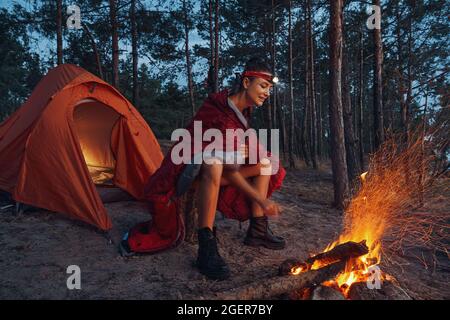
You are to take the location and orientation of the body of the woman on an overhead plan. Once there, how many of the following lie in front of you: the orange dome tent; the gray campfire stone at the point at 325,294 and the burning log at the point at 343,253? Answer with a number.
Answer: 2

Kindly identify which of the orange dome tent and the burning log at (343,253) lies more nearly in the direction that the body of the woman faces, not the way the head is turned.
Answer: the burning log

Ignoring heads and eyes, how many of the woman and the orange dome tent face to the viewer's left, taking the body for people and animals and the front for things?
0

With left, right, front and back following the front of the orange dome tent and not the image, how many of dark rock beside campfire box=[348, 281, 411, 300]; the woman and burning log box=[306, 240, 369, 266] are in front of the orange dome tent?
3

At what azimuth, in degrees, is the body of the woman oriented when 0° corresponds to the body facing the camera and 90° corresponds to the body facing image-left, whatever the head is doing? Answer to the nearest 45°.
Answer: approximately 315°

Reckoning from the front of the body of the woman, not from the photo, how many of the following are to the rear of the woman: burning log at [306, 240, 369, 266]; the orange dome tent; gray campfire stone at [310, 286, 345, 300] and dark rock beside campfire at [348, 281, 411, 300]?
1

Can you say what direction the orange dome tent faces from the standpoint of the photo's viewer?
facing the viewer and to the right of the viewer

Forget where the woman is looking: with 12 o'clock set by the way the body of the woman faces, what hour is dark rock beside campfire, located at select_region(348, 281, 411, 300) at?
The dark rock beside campfire is roughly at 12 o'clock from the woman.

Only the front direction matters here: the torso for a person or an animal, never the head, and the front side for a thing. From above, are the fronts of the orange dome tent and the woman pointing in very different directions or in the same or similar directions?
same or similar directions

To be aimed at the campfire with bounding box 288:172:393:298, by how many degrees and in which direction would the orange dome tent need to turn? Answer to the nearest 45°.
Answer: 0° — it already faces it

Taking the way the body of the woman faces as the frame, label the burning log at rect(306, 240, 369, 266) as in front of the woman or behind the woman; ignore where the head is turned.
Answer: in front

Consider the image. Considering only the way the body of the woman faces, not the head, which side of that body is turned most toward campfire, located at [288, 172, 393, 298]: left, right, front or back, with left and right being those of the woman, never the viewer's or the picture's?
front
